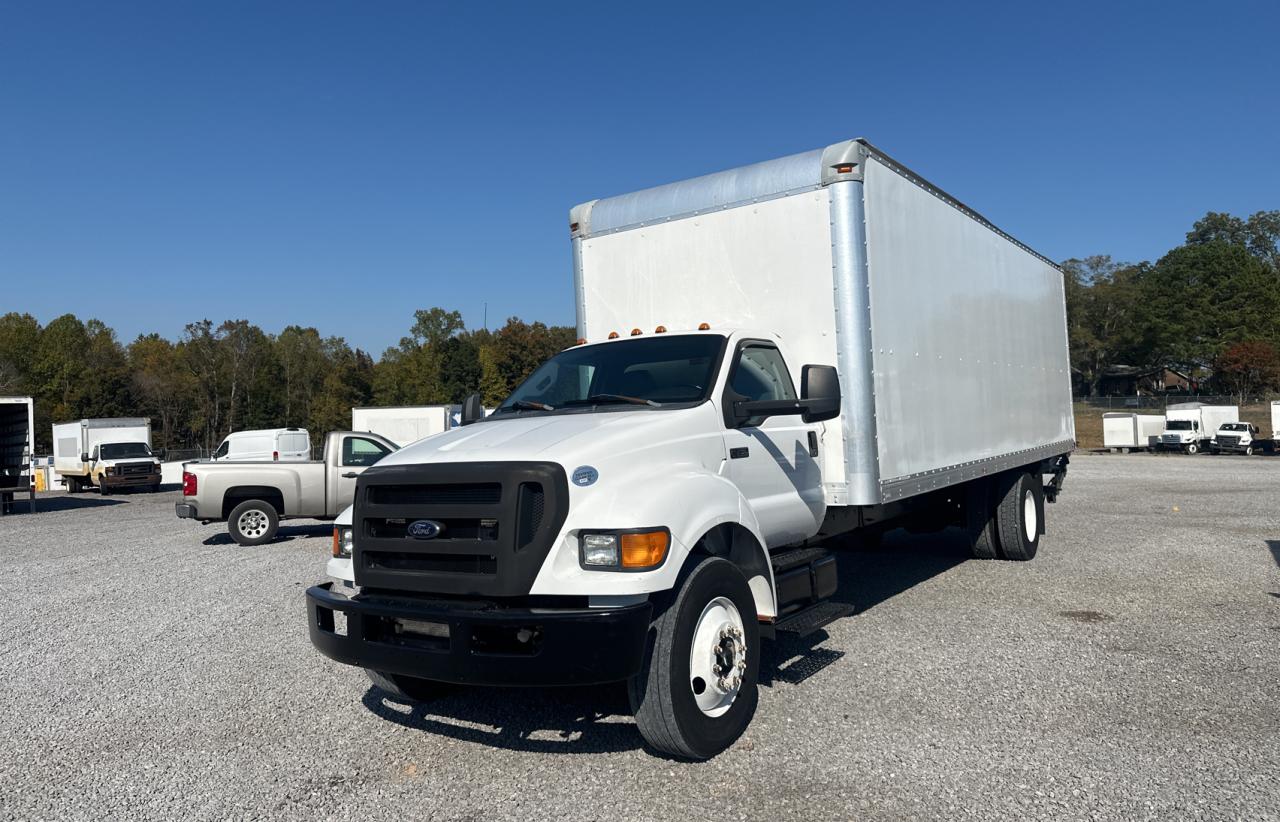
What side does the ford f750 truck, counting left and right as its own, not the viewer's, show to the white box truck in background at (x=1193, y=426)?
back

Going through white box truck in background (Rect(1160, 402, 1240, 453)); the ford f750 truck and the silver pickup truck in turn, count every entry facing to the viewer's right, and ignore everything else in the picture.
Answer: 1

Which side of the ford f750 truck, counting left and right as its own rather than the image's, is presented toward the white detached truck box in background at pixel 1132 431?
back

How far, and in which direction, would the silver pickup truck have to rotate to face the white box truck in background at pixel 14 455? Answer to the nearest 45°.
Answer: approximately 135° to its left

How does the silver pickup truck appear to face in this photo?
to the viewer's right

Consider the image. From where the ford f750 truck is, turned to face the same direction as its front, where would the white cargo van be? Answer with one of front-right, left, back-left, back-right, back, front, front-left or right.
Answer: right

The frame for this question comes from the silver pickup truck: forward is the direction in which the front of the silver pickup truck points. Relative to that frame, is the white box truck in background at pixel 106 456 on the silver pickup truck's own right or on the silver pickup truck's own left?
on the silver pickup truck's own left

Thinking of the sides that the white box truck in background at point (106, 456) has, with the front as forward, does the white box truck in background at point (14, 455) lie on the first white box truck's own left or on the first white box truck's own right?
on the first white box truck's own right

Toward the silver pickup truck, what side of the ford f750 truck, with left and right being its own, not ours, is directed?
right

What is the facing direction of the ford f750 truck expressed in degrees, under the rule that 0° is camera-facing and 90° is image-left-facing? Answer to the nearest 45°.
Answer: approximately 45°

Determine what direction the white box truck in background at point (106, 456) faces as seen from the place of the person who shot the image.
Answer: facing the viewer and to the right of the viewer

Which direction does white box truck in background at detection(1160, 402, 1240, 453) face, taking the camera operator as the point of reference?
facing the viewer and to the left of the viewer
